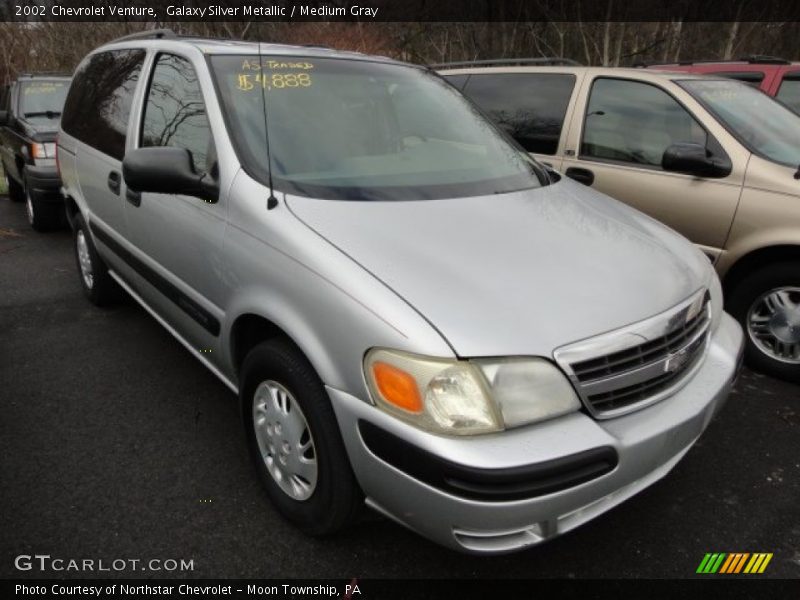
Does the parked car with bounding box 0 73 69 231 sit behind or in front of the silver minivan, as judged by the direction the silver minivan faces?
behind

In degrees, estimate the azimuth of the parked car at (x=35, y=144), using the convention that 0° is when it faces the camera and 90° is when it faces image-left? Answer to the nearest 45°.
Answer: approximately 315°

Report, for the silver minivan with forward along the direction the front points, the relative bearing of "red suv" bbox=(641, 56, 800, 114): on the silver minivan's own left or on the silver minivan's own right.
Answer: on the silver minivan's own left

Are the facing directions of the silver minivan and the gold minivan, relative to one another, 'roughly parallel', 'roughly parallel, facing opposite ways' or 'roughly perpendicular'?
roughly parallel

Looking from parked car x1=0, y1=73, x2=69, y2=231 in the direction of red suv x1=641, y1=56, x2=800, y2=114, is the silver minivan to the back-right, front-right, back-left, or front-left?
front-right

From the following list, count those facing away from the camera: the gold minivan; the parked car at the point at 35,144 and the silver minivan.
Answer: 0

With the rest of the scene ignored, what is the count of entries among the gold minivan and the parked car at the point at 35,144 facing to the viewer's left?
0

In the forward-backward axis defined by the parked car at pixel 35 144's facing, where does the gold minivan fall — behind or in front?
in front

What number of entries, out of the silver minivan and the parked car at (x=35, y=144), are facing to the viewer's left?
0

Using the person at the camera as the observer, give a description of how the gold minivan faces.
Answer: facing the viewer and to the right of the viewer

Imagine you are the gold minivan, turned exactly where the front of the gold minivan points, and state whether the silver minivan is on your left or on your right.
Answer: on your right
